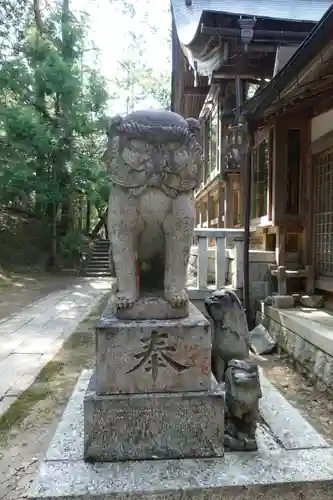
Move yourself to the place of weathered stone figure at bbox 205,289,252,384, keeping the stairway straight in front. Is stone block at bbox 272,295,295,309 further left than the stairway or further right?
right

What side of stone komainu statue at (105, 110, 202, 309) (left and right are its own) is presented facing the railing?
back

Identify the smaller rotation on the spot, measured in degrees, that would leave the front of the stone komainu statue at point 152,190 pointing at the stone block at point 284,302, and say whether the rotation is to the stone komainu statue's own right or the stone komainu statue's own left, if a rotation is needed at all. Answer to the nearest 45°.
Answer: approximately 135° to the stone komainu statue's own left

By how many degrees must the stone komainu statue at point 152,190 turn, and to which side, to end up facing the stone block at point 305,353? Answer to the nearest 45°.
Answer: approximately 135° to its left

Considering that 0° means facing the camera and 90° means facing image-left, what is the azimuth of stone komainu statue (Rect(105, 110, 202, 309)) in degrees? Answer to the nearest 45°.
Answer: approximately 0°

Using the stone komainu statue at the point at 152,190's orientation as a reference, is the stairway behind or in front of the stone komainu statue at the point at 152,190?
behind

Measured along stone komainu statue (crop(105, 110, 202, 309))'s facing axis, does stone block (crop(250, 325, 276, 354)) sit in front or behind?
behind
